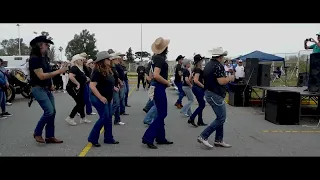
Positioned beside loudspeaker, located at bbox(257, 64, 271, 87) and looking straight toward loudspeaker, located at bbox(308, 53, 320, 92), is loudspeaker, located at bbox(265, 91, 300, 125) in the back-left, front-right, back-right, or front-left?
front-right

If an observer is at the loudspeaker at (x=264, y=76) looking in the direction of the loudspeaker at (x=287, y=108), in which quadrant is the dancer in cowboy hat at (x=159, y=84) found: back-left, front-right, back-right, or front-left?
front-right

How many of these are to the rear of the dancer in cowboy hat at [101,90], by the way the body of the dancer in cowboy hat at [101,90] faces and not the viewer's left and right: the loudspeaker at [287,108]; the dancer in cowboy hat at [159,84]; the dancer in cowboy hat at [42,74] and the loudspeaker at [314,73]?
1

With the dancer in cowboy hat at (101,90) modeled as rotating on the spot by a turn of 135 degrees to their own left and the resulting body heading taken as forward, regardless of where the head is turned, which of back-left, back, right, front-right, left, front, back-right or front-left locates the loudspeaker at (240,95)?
right

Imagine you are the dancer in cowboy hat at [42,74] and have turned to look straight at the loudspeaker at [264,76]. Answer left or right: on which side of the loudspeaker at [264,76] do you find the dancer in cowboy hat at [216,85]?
right

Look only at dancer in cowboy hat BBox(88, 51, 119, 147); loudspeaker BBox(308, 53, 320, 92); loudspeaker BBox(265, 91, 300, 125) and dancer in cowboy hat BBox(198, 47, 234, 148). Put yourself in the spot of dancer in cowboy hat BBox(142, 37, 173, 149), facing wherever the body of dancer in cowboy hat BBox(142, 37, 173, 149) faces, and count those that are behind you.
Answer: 1
